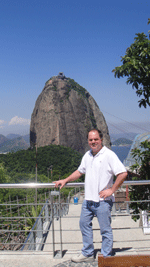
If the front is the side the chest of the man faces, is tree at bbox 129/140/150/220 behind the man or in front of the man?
behind

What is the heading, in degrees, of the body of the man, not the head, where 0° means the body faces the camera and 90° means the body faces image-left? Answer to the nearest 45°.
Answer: approximately 45°
